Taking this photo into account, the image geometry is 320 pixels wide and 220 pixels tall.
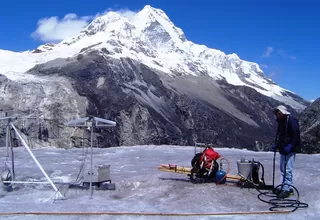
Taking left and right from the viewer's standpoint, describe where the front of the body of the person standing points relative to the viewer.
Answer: facing the viewer and to the left of the viewer
